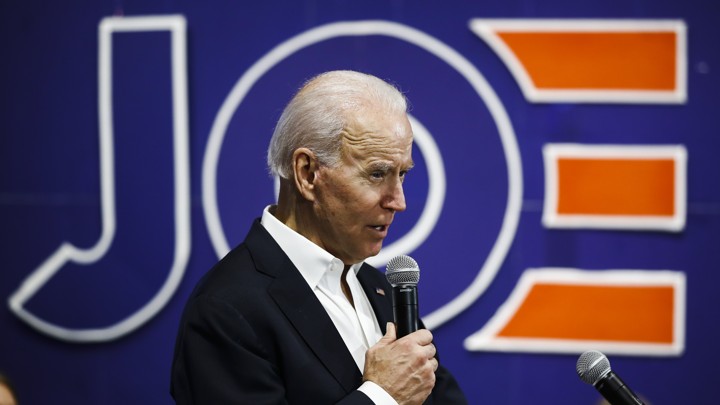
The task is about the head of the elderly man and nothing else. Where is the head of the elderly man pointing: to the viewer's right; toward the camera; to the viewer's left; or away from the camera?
to the viewer's right

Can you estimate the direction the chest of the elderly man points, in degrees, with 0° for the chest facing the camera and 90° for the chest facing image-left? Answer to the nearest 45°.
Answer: approximately 315°

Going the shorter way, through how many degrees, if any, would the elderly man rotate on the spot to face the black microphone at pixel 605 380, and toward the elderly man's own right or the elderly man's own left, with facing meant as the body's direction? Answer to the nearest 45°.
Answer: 0° — they already face it
